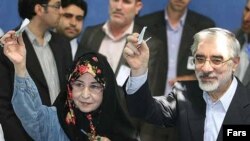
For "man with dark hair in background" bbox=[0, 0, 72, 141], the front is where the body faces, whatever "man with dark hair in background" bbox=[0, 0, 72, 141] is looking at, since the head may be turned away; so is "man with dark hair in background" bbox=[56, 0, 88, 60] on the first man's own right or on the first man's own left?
on the first man's own left

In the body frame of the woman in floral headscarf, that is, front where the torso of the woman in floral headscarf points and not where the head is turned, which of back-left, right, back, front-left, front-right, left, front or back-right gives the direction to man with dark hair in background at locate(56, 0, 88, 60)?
back

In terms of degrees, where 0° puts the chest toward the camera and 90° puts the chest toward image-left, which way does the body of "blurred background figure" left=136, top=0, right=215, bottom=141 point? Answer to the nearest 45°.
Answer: approximately 0°

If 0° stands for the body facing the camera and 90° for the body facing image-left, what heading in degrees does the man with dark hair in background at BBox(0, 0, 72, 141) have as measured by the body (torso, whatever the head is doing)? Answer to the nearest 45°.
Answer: approximately 315°

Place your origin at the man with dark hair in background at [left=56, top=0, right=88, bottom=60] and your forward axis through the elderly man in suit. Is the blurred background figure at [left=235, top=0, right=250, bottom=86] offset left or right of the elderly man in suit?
left

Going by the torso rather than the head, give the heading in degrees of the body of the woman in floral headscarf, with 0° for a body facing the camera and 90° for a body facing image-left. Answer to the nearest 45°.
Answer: approximately 0°

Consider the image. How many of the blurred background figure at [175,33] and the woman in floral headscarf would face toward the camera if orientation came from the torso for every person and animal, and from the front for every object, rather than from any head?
2
